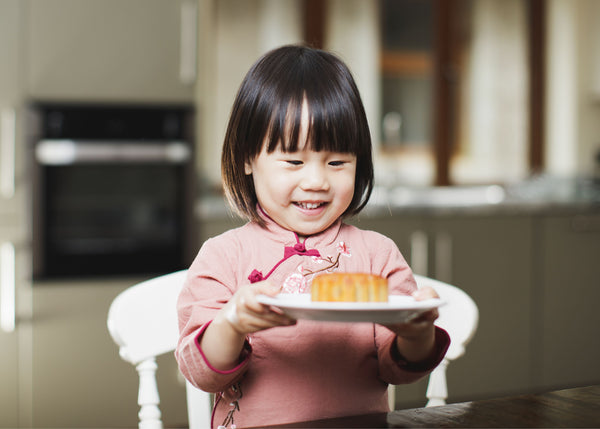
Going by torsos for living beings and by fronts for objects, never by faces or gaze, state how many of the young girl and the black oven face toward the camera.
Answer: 2

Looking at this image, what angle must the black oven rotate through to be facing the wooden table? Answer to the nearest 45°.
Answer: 0° — it already faces it

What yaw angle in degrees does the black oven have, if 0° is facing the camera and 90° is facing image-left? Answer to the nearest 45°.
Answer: approximately 0°

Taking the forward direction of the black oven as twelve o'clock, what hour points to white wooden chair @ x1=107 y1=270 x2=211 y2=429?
The white wooden chair is roughly at 12 o'clock from the black oven.

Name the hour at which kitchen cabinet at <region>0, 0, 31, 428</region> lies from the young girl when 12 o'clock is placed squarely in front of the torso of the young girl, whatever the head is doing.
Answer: The kitchen cabinet is roughly at 5 o'clock from the young girl.
